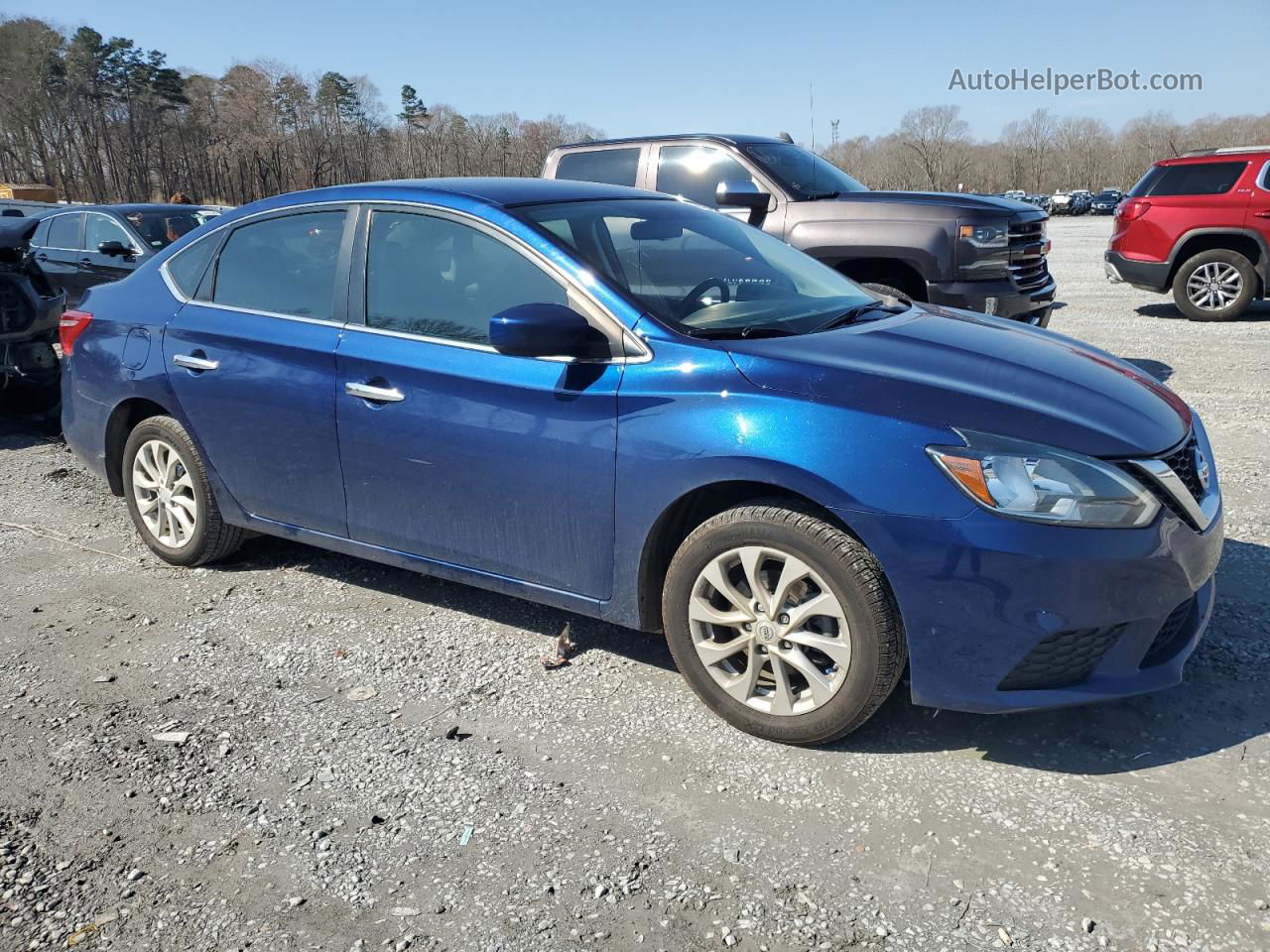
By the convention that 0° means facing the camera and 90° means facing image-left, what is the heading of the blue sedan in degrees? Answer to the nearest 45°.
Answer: approximately 315°

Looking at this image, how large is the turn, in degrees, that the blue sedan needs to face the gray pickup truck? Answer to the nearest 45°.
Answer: approximately 135° to its left

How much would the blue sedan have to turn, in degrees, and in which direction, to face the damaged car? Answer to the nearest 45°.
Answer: approximately 180°

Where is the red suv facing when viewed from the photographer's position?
facing to the right of the viewer

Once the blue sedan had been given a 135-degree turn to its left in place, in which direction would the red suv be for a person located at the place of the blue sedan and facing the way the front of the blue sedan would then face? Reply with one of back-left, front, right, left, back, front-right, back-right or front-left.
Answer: front-right

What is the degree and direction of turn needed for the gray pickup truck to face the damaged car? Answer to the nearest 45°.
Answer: approximately 135° to its right
